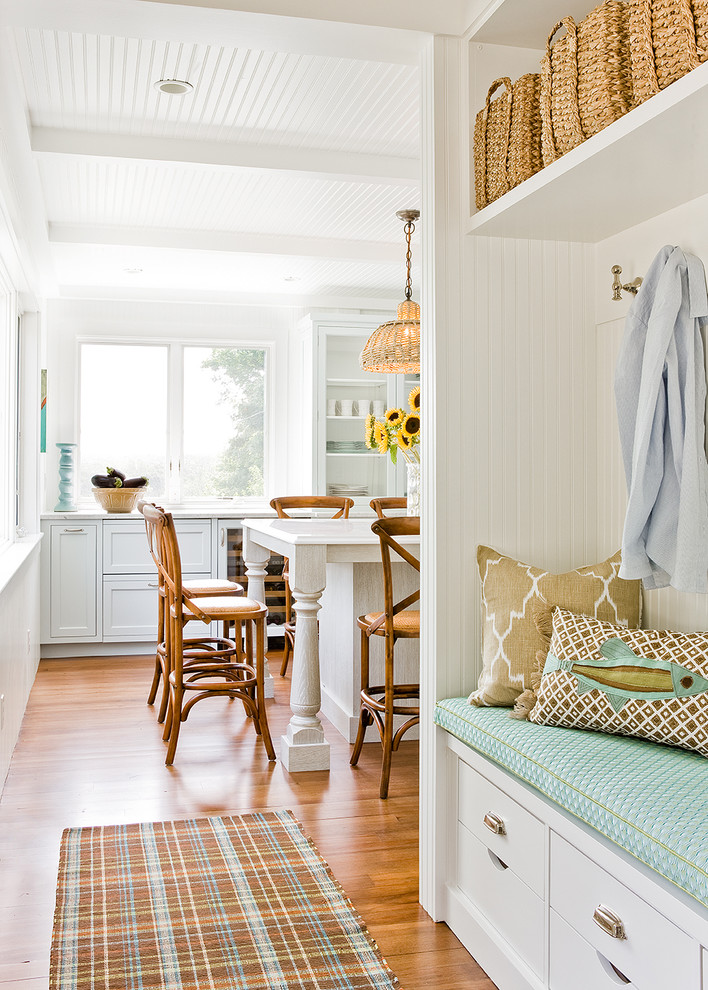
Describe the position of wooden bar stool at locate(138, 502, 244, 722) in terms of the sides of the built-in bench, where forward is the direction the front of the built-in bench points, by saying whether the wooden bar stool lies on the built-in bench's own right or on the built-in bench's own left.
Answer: on the built-in bench's own right

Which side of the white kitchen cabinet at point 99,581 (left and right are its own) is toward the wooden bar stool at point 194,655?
front

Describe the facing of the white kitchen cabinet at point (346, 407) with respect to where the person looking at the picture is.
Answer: facing the viewer

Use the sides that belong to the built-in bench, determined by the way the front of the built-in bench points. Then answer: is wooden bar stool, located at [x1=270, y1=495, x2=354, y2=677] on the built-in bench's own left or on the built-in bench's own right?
on the built-in bench's own right

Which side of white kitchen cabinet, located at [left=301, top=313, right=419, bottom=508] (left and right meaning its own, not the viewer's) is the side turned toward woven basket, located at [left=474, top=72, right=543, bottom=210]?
front

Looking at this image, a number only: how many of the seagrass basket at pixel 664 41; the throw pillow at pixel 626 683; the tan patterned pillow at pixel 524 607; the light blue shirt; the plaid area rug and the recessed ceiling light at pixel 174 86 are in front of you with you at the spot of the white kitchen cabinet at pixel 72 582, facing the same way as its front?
6

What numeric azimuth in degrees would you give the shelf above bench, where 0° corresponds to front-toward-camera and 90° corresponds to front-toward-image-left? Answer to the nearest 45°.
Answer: approximately 45°

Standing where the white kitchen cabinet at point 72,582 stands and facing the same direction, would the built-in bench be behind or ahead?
ahead

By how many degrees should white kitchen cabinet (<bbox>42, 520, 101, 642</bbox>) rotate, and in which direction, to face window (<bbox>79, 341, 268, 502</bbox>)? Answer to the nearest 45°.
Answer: approximately 135° to its left

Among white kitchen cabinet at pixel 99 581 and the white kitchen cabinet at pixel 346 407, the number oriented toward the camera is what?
2

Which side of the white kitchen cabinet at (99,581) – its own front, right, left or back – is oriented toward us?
front

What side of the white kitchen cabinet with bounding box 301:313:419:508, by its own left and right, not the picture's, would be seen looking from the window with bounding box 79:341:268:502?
right

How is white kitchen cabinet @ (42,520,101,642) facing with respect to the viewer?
toward the camera

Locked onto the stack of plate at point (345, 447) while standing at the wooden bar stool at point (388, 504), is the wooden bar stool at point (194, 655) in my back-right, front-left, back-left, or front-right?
back-left
